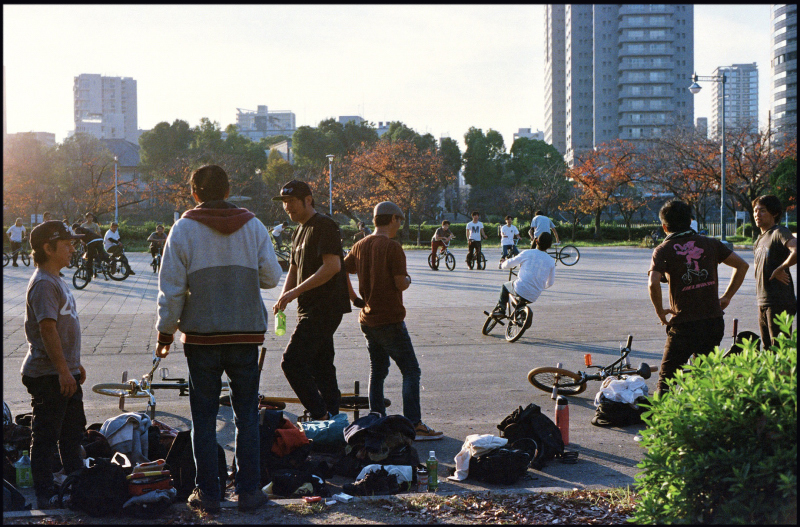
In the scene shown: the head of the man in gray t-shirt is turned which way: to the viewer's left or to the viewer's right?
to the viewer's right

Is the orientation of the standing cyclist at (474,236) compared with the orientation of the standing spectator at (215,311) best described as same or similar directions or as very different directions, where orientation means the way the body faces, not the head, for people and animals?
very different directions

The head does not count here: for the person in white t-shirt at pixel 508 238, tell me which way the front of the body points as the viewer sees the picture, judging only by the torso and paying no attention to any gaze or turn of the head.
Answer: toward the camera

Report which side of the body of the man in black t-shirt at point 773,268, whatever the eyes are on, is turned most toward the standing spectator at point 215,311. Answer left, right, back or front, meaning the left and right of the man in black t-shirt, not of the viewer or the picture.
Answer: front

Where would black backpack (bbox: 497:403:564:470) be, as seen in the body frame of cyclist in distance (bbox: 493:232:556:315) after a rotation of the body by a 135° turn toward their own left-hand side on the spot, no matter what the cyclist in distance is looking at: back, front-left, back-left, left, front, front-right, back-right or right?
front

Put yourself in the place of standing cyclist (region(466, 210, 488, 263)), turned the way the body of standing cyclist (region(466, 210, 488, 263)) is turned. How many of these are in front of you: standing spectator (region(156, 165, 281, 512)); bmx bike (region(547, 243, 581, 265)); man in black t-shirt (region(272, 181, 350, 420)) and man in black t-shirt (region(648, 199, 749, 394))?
3

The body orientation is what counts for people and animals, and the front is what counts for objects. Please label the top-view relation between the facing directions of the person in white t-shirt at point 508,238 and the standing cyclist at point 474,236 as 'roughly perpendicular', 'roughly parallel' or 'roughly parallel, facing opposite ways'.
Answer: roughly parallel

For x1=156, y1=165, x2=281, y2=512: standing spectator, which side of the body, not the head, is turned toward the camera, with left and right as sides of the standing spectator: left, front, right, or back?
back

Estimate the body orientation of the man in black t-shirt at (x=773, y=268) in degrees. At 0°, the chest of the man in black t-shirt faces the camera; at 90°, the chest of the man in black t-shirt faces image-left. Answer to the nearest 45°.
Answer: approximately 45°

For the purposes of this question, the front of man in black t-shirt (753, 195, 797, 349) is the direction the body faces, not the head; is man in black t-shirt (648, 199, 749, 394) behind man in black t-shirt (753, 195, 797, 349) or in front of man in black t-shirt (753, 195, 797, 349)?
in front

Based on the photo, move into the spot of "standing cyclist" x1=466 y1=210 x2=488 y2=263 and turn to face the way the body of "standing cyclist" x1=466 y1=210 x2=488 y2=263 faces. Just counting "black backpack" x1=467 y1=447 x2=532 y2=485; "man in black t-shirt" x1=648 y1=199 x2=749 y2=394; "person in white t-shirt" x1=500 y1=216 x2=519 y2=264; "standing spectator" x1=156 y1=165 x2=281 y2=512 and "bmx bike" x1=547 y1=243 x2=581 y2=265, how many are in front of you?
3
